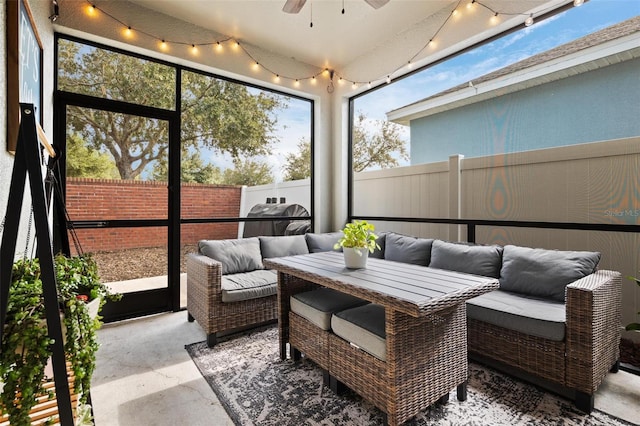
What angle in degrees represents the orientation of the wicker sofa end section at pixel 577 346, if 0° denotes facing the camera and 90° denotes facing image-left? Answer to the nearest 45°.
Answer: approximately 45°

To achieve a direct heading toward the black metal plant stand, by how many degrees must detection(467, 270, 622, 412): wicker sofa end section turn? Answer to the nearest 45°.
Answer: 0° — it already faces it

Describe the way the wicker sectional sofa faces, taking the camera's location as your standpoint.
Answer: facing the viewer

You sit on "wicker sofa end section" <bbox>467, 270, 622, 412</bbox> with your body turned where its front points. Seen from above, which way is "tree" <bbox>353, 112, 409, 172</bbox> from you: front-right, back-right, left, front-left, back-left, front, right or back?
right

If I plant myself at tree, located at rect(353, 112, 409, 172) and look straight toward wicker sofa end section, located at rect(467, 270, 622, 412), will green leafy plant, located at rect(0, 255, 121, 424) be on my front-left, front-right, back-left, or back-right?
front-right

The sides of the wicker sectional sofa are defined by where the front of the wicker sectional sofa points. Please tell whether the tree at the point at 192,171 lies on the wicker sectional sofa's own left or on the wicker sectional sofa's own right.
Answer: on the wicker sectional sofa's own right

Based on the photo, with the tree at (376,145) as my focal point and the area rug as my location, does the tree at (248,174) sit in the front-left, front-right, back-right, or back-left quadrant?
front-left

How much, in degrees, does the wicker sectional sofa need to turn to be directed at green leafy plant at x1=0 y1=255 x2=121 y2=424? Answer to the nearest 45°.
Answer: approximately 45° to its right

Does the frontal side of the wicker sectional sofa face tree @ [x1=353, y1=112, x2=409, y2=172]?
no

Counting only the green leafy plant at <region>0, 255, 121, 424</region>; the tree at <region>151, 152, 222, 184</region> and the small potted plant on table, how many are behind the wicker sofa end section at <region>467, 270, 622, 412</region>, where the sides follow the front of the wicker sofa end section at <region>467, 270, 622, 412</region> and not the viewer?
0

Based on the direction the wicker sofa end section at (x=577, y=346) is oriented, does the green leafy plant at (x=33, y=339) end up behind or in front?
in front
